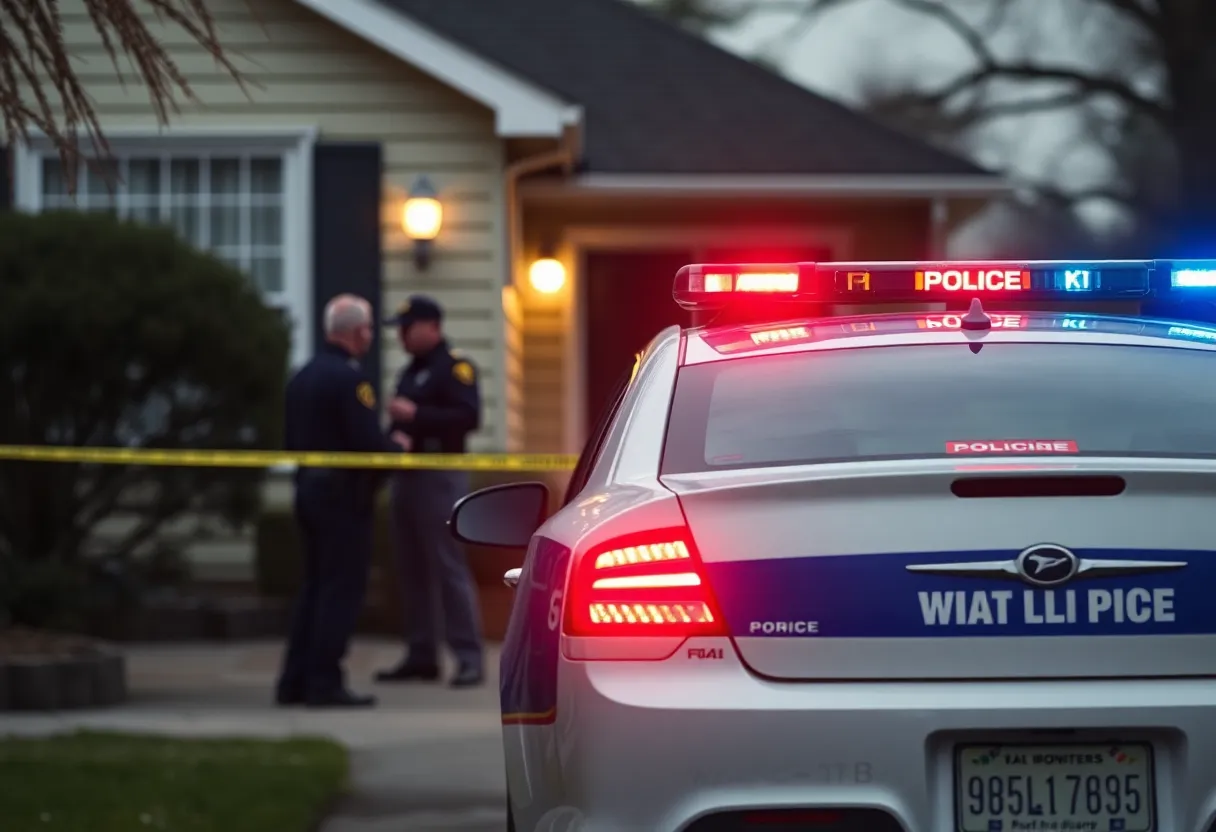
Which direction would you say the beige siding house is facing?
toward the camera

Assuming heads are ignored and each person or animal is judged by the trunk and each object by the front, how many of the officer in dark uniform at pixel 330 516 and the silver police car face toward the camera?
0

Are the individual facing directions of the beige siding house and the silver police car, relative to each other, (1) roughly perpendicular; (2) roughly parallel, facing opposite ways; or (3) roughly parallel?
roughly parallel, facing opposite ways

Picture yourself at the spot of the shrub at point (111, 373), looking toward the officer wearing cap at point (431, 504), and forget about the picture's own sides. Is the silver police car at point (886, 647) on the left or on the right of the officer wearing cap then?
right

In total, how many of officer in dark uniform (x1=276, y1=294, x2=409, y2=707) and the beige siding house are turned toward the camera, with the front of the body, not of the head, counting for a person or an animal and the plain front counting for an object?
1

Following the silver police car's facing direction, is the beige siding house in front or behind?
in front

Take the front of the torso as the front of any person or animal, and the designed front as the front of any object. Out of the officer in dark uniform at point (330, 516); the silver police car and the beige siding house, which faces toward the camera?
the beige siding house

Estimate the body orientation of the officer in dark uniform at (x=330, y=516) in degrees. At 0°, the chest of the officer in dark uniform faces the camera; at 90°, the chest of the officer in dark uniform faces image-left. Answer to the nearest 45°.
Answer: approximately 225°

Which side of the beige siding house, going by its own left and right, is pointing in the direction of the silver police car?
front

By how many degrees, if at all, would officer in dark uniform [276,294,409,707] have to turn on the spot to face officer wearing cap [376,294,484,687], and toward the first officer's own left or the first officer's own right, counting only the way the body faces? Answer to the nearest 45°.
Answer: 0° — they already face them

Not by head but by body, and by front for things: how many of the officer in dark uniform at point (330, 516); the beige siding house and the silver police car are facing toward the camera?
1

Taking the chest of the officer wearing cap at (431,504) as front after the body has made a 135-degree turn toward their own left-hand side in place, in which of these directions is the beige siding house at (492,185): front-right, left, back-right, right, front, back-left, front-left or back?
left

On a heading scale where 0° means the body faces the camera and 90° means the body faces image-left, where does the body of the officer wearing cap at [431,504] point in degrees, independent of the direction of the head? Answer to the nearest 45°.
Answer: approximately 45°

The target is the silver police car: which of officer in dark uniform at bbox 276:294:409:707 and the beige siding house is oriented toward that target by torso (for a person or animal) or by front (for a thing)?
the beige siding house

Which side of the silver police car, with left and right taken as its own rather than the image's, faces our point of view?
back
